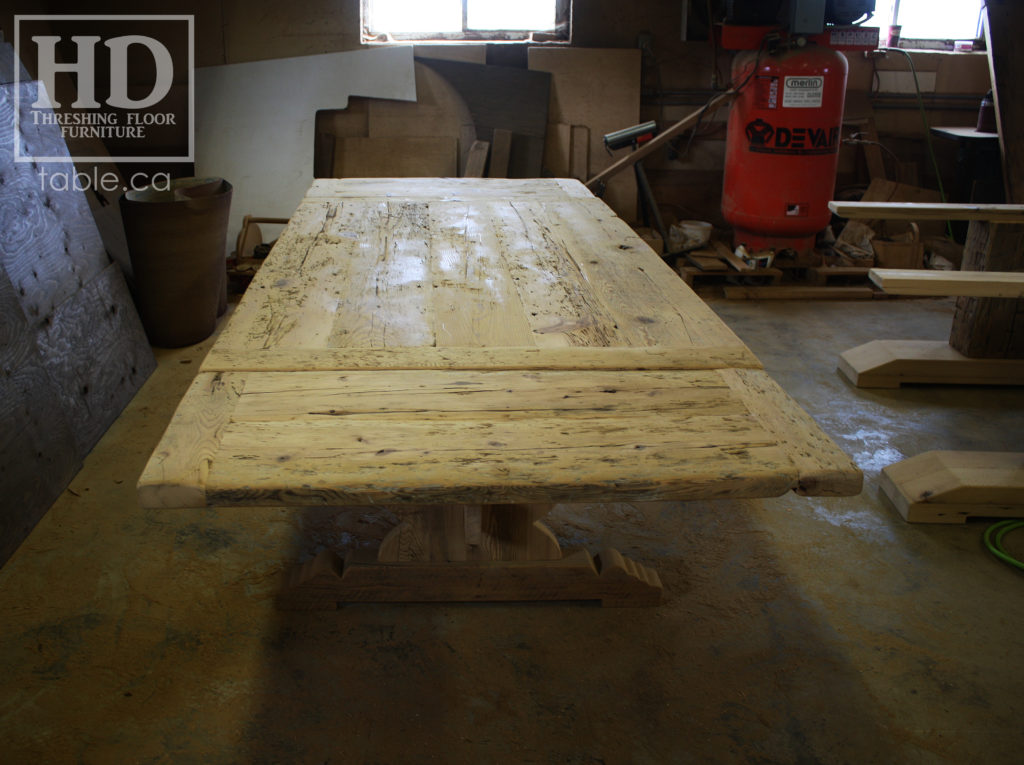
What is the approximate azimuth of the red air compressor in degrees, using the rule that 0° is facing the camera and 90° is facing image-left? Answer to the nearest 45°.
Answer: approximately 0°

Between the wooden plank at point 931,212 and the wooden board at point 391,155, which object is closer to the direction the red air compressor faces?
the wooden plank

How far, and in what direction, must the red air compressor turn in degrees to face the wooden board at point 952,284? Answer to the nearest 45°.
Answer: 0° — it already faces it

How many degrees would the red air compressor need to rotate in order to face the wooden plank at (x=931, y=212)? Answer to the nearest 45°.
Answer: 0° — it already faces it

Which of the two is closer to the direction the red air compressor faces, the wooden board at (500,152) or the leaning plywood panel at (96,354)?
the leaning plywood panel

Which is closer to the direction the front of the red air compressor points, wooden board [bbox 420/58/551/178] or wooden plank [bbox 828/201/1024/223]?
the wooden plank
